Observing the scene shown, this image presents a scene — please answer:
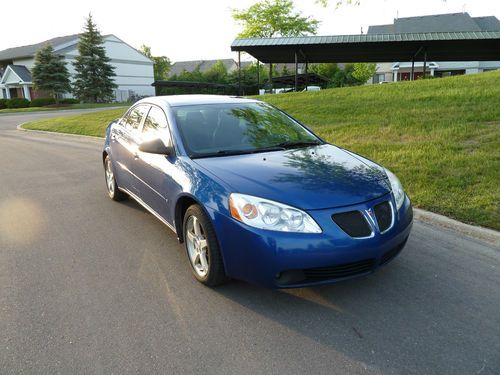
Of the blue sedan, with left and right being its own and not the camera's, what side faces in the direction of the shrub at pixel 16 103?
back

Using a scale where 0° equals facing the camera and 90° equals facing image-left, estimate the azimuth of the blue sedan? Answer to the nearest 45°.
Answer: approximately 315°

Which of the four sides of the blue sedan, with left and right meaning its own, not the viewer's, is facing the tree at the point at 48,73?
back

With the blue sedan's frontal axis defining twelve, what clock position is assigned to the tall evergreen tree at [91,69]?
The tall evergreen tree is roughly at 7 o'clock from the blue sedan.
